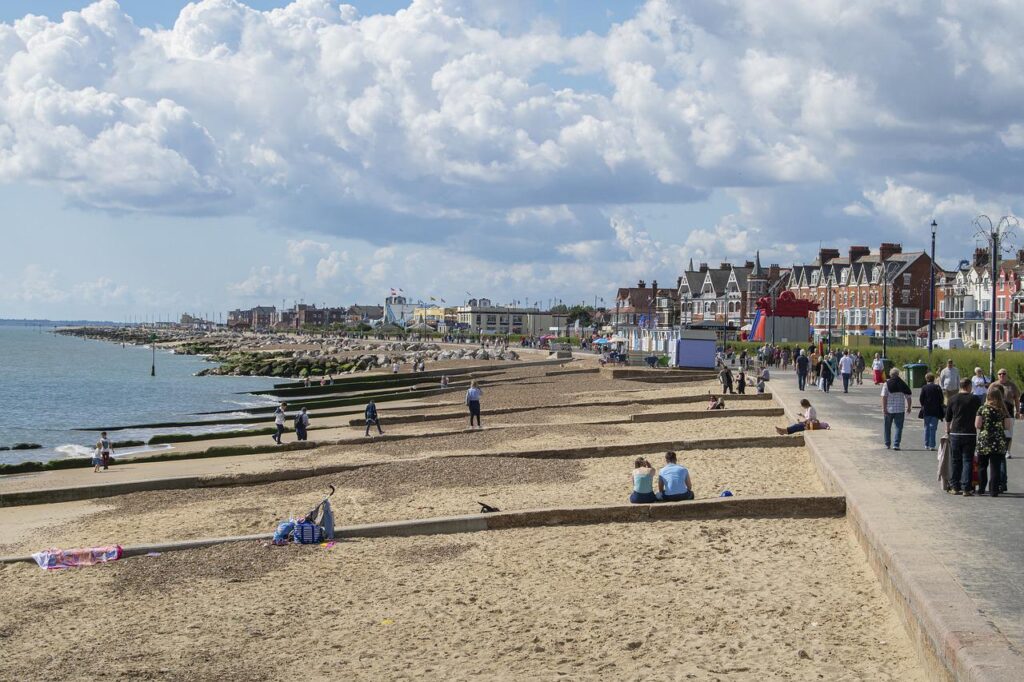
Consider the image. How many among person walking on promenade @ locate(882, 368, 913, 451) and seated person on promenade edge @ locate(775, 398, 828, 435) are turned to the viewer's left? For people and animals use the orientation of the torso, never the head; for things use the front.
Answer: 1

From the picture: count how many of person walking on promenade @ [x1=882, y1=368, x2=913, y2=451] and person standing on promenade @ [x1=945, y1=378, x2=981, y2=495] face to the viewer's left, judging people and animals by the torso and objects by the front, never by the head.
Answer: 0

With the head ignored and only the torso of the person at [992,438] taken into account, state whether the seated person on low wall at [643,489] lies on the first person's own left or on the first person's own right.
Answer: on the first person's own left

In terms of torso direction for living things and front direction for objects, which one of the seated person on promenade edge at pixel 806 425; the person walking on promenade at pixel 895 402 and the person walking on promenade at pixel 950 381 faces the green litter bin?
the person walking on promenade at pixel 895 402

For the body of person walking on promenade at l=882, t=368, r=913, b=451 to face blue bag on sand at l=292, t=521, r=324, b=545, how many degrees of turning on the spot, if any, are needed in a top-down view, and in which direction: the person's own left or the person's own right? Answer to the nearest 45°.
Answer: approximately 135° to the person's own left

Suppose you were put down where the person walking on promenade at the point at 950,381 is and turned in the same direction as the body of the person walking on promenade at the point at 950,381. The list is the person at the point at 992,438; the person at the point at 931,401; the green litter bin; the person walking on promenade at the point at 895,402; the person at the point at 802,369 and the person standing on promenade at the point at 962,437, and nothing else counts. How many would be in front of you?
4

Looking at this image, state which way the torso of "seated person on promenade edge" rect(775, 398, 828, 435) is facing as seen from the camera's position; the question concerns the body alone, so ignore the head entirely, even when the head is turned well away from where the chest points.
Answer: to the viewer's left

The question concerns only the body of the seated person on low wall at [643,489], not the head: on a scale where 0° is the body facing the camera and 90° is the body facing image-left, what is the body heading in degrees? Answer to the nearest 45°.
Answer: approximately 180°

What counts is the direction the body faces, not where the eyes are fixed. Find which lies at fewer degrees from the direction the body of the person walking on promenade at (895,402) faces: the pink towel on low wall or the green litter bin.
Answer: the green litter bin

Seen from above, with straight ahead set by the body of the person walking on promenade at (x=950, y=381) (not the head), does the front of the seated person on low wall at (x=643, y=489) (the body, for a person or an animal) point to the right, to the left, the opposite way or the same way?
the opposite way

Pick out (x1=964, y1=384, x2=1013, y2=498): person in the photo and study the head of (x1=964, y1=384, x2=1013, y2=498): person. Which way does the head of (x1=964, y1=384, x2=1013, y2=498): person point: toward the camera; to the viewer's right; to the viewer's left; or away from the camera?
away from the camera

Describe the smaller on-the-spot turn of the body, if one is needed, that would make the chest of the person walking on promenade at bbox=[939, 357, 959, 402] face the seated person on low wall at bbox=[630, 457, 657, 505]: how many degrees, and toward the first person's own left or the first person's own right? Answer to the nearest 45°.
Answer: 0° — they already face them

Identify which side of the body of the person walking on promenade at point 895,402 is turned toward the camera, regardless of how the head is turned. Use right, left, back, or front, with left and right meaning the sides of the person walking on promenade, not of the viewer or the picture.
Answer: back

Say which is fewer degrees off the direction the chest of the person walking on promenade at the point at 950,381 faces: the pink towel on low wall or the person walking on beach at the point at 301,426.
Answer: the pink towel on low wall
